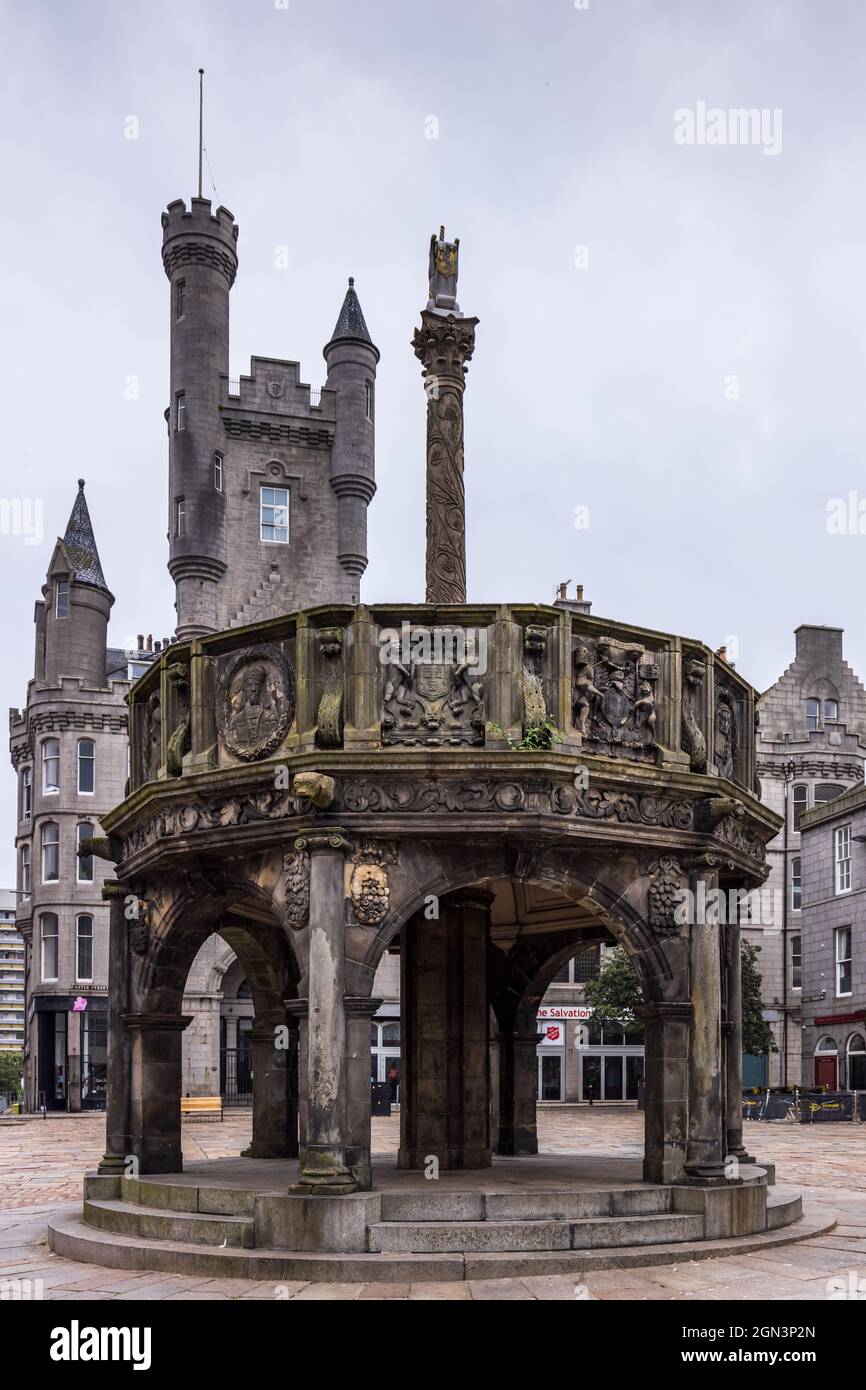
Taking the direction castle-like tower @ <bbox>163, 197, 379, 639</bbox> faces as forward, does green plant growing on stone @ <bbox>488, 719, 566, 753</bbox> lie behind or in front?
in front

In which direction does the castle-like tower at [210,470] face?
toward the camera
